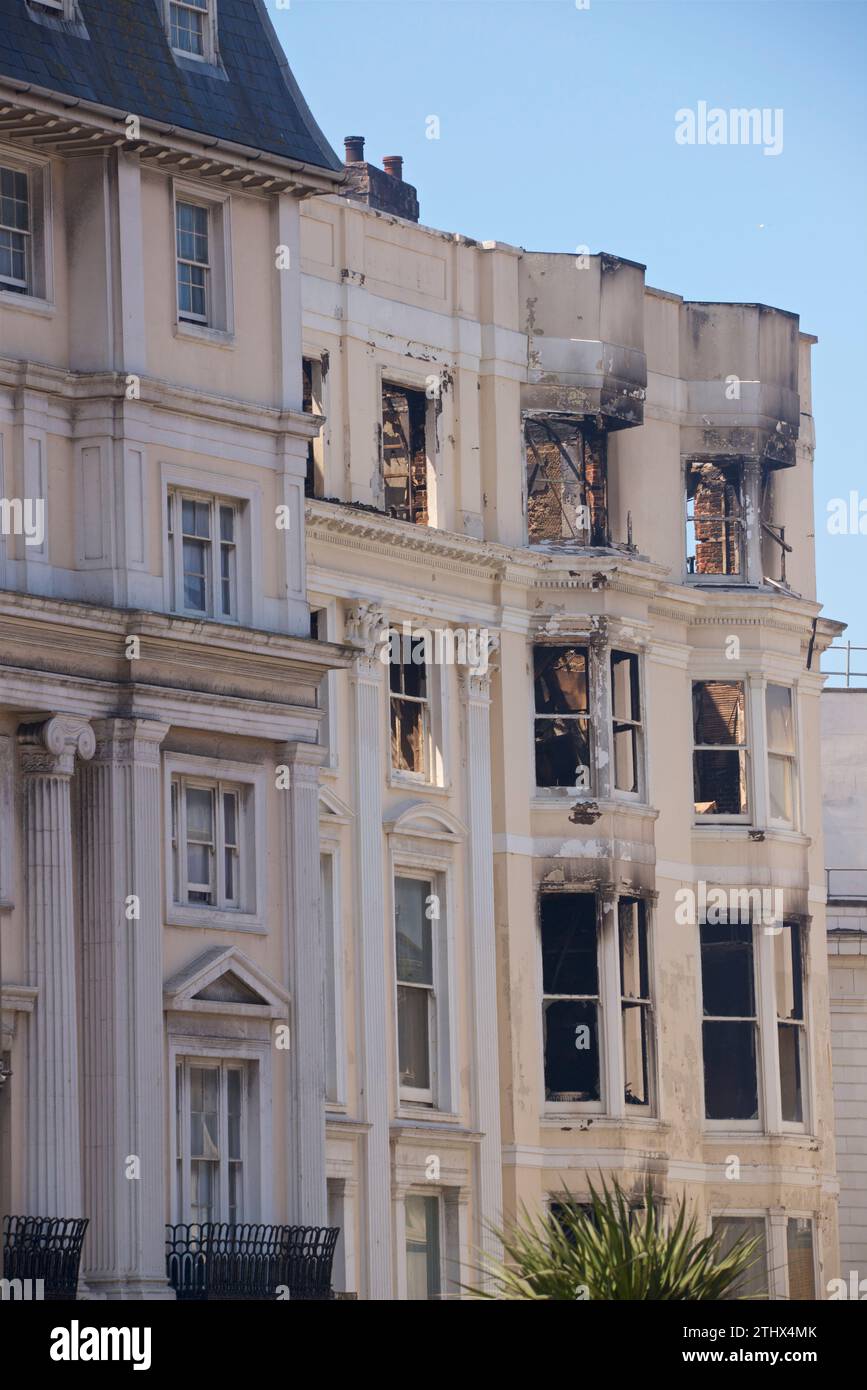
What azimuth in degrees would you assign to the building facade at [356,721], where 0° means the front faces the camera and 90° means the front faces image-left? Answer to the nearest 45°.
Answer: approximately 315°
